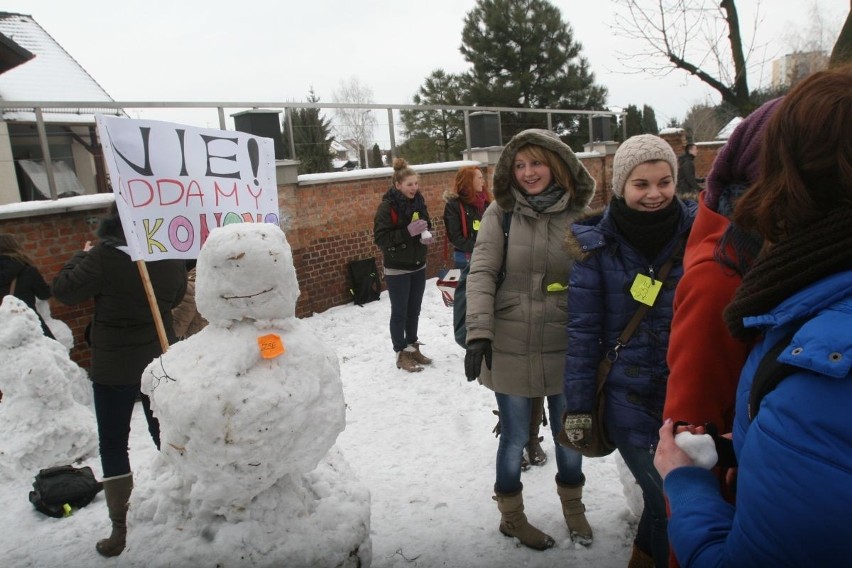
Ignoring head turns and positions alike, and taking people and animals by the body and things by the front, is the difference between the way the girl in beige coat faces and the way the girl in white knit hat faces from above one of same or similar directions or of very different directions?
same or similar directions

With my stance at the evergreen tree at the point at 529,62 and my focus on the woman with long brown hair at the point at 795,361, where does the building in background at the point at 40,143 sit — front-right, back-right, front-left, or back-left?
front-right

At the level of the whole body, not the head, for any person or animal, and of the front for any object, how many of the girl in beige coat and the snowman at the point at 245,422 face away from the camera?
0

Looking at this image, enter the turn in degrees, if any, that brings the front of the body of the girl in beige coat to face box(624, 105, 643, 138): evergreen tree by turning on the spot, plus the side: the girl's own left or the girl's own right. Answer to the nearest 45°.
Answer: approximately 135° to the girl's own left

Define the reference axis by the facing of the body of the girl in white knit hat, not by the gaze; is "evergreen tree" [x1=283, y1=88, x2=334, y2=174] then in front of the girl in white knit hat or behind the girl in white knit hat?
behind

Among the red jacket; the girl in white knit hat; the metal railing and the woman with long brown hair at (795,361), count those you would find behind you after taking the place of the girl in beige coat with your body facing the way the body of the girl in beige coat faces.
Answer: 1

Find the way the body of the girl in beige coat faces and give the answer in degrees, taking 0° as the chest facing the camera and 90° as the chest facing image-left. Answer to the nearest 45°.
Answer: approximately 315°

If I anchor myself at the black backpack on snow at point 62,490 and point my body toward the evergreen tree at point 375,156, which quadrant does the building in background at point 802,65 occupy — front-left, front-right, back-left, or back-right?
front-right

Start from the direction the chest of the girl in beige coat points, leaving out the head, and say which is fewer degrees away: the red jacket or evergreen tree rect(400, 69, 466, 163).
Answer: the red jacket

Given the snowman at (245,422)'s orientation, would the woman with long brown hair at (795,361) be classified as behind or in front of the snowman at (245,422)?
in front

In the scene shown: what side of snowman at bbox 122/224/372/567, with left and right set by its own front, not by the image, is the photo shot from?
front

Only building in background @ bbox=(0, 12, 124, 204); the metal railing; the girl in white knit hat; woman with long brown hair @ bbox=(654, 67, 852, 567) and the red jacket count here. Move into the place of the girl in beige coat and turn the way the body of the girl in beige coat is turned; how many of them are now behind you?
2
